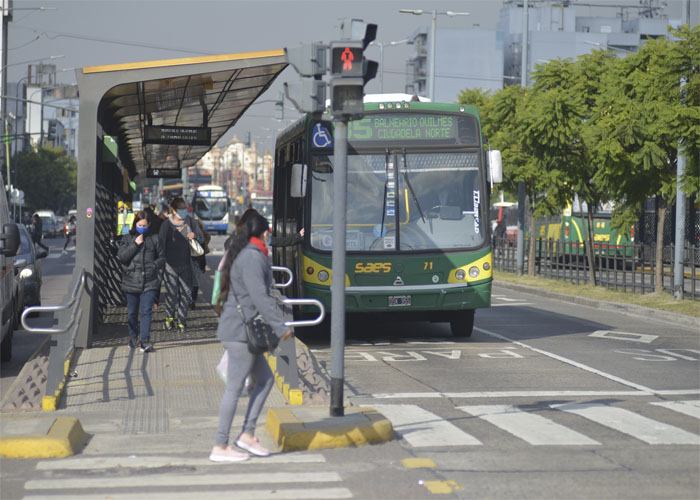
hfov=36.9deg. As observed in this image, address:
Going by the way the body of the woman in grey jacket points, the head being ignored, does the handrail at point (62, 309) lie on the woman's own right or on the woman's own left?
on the woman's own left

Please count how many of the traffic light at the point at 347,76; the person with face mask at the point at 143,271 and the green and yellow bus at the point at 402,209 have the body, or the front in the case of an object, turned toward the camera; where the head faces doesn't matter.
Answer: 3

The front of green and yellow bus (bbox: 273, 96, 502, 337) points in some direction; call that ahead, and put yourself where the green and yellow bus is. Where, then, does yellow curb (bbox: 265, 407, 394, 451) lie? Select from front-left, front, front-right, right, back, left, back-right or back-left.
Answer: front

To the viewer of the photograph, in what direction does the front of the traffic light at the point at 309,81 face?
facing to the left of the viewer

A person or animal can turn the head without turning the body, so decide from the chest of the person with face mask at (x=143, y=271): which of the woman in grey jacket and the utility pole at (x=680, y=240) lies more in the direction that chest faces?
the woman in grey jacket

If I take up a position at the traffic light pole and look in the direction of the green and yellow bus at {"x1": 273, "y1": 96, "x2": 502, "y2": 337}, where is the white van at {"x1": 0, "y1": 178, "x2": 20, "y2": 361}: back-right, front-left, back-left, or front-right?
front-left

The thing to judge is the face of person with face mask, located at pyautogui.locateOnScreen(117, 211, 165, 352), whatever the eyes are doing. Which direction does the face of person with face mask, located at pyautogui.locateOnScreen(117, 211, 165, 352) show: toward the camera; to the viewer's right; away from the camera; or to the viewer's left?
toward the camera

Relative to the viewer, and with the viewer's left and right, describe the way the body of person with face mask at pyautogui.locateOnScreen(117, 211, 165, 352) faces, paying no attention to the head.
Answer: facing the viewer

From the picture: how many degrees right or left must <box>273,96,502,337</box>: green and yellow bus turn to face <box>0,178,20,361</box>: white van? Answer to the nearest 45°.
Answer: approximately 45° to its right

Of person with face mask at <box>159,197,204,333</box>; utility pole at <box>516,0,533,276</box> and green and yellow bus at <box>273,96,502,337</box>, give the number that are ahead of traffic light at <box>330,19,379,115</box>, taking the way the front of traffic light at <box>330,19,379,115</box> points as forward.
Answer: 0

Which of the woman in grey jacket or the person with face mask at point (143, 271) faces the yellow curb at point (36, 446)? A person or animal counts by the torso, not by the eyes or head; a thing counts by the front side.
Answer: the person with face mask

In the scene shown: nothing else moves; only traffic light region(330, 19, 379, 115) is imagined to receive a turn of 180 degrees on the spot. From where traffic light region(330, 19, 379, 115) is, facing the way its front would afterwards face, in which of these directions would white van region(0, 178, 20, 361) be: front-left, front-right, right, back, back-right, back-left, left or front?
front-left

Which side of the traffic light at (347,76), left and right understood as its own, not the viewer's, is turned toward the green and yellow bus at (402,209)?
back

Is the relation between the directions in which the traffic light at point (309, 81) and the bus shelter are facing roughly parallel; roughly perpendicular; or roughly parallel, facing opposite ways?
roughly parallel, facing opposite ways

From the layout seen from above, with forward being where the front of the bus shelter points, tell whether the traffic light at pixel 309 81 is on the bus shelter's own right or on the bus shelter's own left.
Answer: on the bus shelter's own right

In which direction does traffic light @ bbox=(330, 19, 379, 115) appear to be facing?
toward the camera
